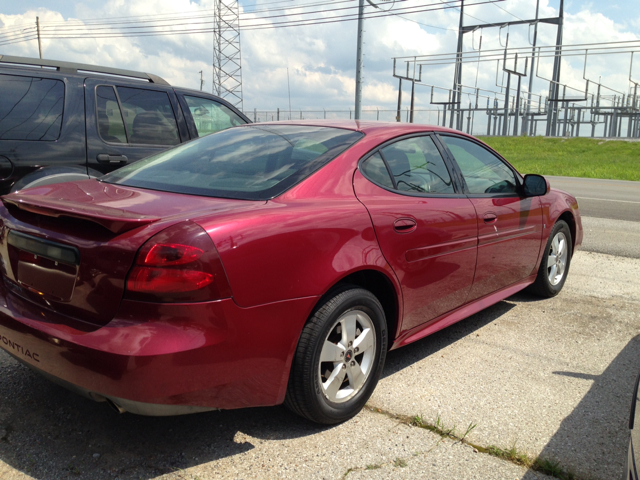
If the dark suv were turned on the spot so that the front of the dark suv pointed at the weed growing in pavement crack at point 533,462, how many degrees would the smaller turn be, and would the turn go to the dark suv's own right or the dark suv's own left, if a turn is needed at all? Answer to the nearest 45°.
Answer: approximately 90° to the dark suv's own right

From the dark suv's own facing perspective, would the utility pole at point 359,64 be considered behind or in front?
in front

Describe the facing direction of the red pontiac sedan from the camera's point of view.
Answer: facing away from the viewer and to the right of the viewer

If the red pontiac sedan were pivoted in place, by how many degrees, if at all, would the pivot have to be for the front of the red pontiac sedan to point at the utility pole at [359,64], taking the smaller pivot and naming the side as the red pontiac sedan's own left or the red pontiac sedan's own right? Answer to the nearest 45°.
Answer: approximately 45° to the red pontiac sedan's own left

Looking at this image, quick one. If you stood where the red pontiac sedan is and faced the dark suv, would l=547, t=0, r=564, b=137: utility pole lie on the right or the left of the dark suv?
right

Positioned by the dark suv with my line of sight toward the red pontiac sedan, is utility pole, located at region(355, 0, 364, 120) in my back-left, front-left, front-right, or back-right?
back-left

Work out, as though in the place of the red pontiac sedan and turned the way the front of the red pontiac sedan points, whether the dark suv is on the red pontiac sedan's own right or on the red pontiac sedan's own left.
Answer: on the red pontiac sedan's own left

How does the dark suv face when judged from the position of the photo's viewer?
facing away from the viewer and to the right of the viewer

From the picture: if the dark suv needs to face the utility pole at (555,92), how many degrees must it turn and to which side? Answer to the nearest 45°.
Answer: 0° — it already faces it

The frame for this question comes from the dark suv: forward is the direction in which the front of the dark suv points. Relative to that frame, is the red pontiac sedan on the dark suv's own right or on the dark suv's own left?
on the dark suv's own right
